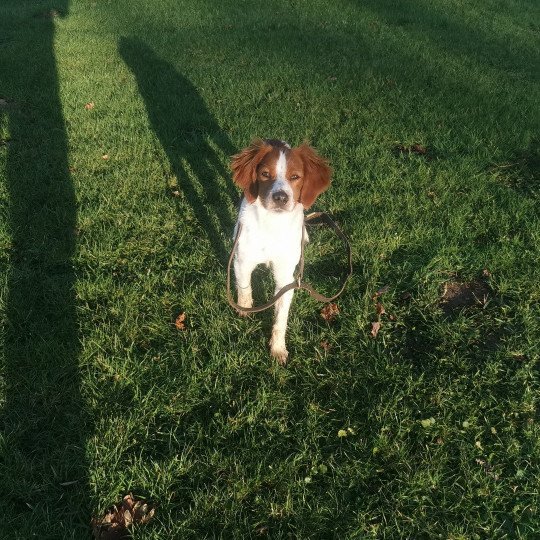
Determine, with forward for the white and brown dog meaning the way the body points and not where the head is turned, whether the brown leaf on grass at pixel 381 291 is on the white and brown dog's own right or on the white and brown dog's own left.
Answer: on the white and brown dog's own left

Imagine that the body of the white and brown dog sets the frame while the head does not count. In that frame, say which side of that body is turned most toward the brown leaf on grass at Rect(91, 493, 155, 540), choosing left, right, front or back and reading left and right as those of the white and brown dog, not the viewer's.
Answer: front

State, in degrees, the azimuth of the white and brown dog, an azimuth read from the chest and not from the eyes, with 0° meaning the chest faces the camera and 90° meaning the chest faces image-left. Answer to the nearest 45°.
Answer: approximately 0°

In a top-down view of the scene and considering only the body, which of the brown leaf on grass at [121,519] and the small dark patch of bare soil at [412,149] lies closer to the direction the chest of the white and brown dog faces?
the brown leaf on grass

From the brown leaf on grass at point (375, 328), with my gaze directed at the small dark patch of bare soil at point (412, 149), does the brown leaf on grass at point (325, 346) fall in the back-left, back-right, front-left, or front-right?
back-left
